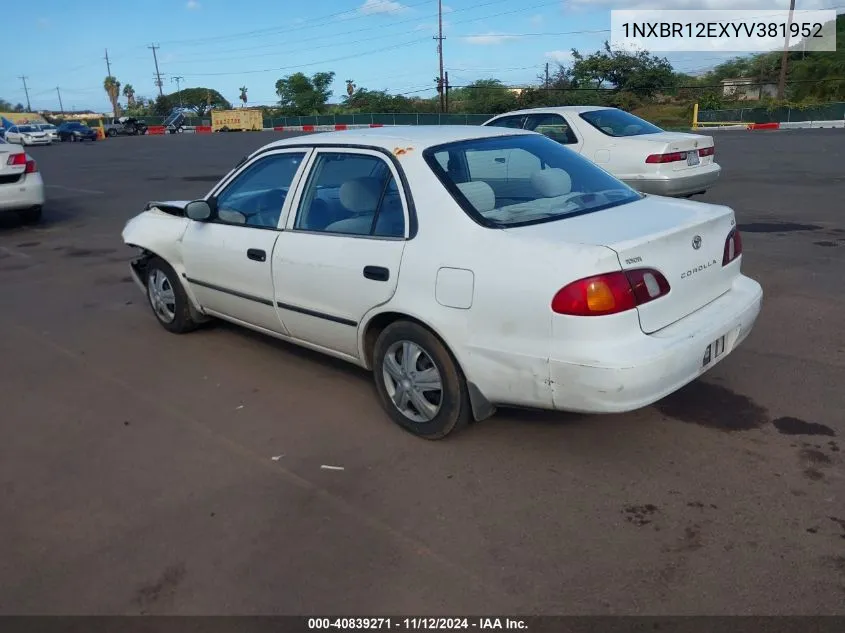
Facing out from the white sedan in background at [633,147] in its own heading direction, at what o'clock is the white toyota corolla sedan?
The white toyota corolla sedan is roughly at 8 o'clock from the white sedan in background.

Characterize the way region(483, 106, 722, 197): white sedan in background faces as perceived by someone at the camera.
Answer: facing away from the viewer and to the left of the viewer

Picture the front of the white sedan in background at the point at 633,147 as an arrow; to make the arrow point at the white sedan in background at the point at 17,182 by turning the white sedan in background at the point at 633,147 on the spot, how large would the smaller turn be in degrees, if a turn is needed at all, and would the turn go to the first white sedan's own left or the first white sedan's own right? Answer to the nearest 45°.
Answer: approximately 45° to the first white sedan's own left

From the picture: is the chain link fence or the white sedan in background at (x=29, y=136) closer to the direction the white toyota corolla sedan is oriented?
the white sedan in background

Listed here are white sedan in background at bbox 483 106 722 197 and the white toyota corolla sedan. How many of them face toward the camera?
0

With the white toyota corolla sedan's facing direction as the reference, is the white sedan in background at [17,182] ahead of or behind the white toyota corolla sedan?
ahead

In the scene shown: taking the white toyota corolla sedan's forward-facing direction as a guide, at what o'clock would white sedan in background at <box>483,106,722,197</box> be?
The white sedan in background is roughly at 2 o'clock from the white toyota corolla sedan.

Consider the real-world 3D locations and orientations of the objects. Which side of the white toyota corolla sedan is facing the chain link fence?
right

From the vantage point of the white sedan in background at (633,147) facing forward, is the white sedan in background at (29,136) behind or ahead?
ahead

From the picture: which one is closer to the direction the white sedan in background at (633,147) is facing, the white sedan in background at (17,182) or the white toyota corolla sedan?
the white sedan in background

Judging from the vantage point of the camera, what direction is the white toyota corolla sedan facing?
facing away from the viewer and to the left of the viewer

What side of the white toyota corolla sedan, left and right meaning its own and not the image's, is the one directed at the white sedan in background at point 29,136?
front

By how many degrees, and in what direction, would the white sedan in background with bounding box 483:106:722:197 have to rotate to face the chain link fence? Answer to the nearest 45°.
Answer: approximately 45° to its right
